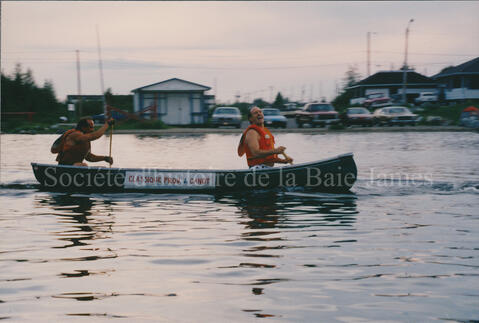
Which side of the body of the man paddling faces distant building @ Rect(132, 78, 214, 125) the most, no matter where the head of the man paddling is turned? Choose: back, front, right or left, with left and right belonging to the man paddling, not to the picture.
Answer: left

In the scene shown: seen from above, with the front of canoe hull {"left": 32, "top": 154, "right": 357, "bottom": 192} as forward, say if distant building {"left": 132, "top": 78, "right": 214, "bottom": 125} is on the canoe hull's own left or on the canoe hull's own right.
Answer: on the canoe hull's own left

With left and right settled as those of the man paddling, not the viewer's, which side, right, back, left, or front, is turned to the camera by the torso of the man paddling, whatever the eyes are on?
right

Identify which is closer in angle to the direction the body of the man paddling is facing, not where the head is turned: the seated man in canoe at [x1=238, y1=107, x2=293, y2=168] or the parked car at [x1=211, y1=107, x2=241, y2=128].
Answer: the seated man in canoe

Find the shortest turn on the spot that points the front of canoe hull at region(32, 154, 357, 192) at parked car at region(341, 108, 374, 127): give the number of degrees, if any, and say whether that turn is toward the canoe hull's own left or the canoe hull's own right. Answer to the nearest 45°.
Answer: approximately 90° to the canoe hull's own left

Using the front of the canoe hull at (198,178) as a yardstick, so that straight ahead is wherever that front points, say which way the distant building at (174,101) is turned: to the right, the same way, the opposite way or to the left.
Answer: to the right

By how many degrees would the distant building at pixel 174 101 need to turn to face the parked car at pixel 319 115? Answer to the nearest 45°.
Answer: approximately 45° to its left

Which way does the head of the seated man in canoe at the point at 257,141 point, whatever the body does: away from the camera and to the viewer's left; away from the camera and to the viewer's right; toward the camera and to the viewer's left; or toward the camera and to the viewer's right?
toward the camera and to the viewer's right

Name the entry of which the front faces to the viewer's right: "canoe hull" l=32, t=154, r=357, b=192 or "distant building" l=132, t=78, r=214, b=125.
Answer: the canoe hull

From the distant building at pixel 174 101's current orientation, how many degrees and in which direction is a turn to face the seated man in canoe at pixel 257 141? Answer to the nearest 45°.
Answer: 0° — it already faces them

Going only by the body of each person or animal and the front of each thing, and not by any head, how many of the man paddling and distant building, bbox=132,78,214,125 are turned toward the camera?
1

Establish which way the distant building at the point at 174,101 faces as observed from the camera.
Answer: facing the viewer

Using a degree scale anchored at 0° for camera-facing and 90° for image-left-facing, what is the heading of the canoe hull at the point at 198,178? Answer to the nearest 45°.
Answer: approximately 270°

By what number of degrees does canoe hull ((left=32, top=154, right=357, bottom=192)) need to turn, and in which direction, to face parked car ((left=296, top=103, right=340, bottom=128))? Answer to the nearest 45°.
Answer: approximately 90° to its left
